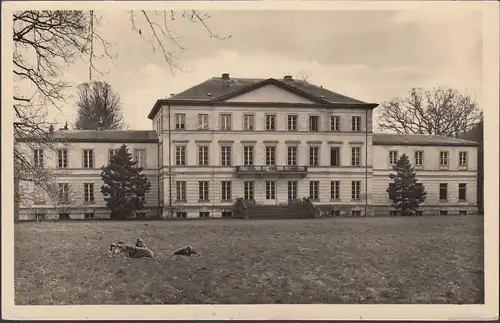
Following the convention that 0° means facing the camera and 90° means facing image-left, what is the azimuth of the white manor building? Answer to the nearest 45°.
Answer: approximately 0°
